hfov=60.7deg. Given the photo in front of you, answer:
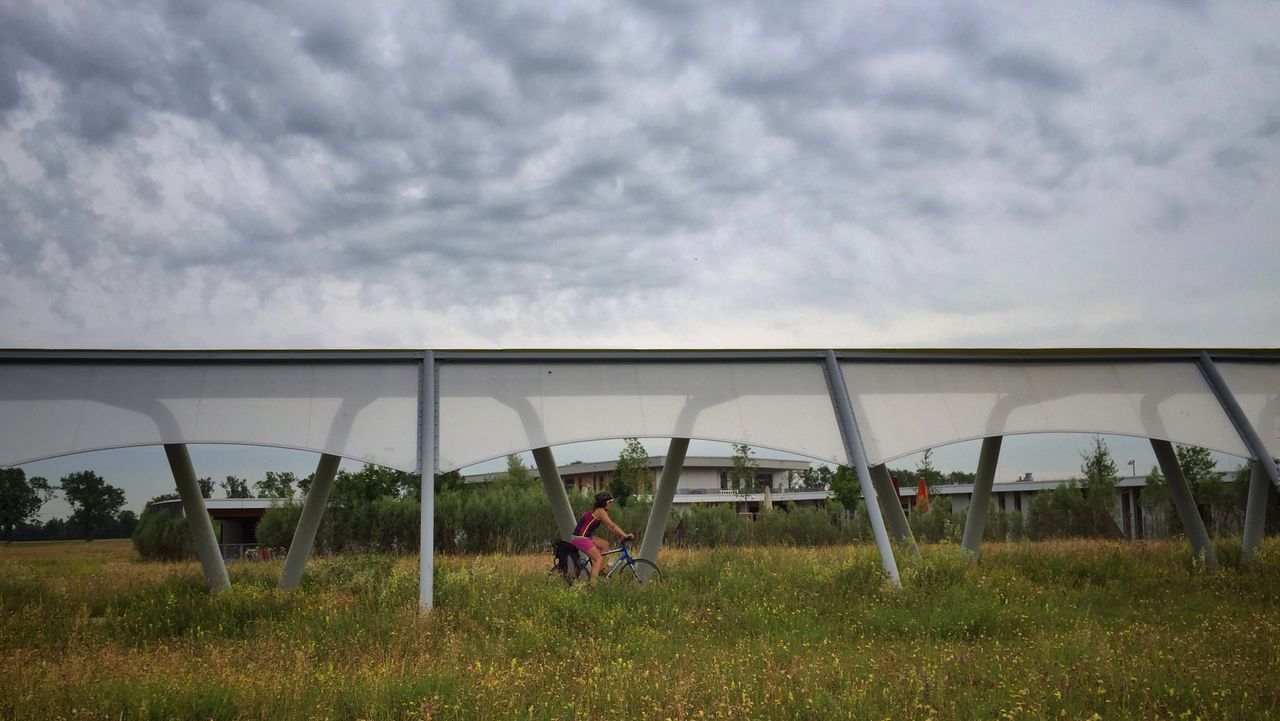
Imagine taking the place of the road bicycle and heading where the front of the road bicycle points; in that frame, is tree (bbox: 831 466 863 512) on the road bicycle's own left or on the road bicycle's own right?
on the road bicycle's own left

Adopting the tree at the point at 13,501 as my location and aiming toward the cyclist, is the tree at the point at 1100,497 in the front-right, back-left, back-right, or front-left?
front-left

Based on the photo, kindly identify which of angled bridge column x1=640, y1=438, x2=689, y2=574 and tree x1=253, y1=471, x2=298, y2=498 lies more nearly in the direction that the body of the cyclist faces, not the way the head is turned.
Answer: the angled bridge column

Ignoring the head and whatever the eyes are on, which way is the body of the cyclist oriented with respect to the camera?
to the viewer's right

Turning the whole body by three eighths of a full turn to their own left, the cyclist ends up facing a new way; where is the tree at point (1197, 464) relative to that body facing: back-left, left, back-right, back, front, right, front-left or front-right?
right

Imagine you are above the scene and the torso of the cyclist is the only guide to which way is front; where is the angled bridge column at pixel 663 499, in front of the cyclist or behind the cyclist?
in front

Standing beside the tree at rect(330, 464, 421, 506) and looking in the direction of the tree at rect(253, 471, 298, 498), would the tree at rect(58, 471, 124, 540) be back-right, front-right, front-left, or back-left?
front-left

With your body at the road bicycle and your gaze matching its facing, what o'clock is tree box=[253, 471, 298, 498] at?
The tree is roughly at 8 o'clock from the road bicycle.

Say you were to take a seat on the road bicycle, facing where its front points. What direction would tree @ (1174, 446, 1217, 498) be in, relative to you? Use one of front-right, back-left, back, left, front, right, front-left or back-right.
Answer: front-left

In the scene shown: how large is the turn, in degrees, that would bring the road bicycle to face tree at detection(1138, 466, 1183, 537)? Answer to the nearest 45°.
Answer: approximately 45° to its left

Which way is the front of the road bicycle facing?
to the viewer's right

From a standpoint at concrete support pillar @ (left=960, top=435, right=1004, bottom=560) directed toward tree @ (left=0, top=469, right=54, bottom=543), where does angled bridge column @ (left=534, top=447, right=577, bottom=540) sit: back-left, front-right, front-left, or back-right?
front-left

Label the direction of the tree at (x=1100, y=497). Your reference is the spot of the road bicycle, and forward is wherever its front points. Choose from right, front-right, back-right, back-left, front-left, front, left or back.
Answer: front-left

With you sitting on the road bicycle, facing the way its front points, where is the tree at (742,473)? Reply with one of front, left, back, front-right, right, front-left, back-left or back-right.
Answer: left

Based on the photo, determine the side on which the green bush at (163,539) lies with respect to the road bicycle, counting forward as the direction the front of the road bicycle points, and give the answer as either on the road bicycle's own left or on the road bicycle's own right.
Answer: on the road bicycle's own left
